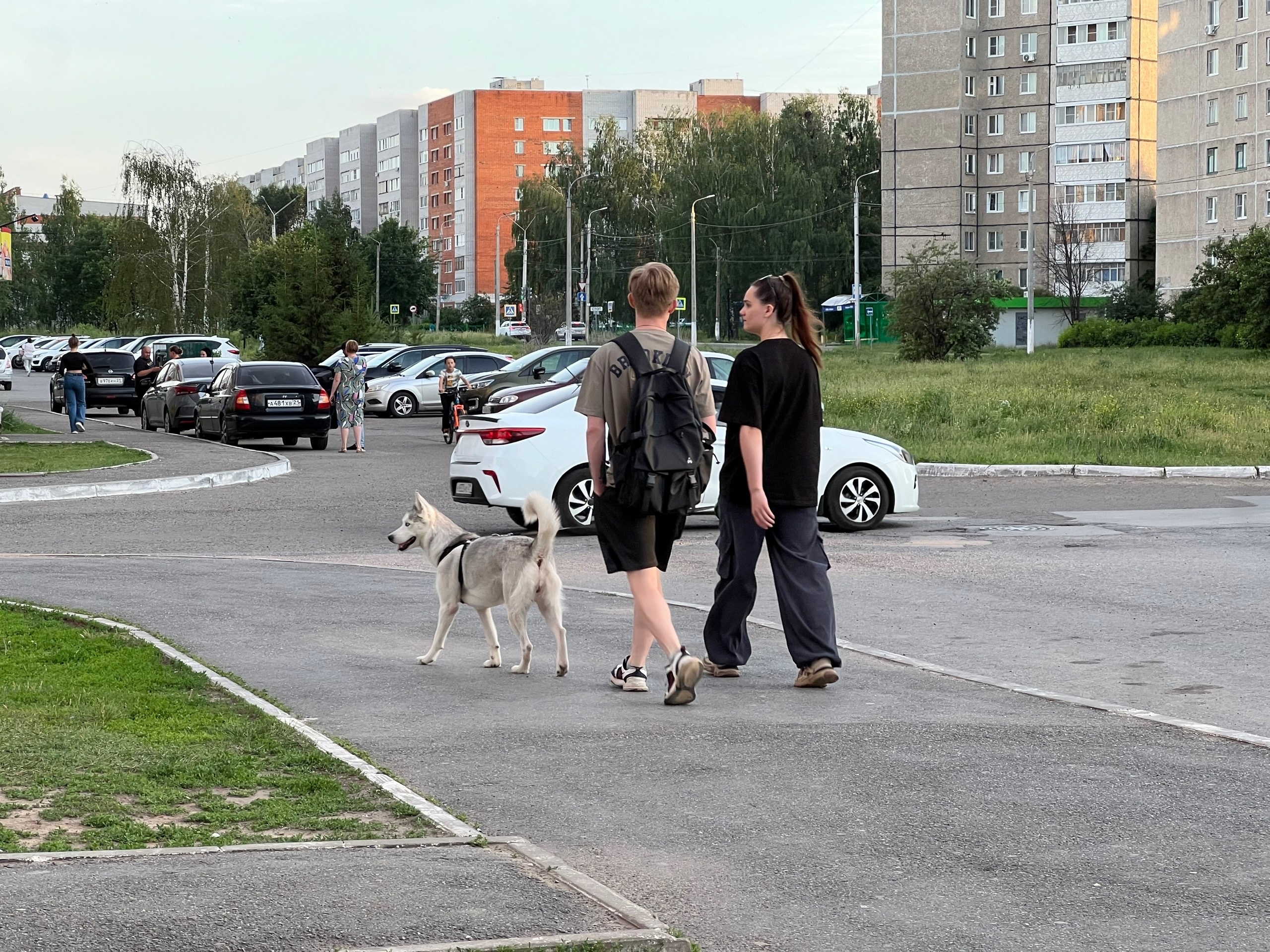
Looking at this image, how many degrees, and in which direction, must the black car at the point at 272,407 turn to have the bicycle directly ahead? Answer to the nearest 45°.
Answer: approximately 135° to its right

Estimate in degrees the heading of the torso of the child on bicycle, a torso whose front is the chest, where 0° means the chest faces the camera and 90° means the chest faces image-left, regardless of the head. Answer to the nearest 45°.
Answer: approximately 0°

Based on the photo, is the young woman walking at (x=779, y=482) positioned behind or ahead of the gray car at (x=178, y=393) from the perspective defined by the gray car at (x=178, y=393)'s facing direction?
behind

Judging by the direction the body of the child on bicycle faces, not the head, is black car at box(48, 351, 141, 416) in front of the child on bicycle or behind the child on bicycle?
behind

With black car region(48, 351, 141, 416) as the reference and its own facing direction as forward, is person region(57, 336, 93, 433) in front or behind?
behind

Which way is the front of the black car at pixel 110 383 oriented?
away from the camera

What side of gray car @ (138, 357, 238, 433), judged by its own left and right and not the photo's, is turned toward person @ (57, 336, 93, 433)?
left
